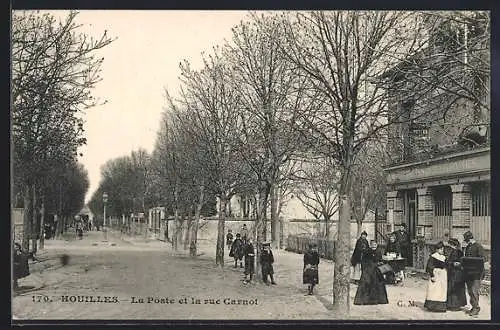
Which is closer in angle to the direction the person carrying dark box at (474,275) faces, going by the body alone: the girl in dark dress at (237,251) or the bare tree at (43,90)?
the bare tree

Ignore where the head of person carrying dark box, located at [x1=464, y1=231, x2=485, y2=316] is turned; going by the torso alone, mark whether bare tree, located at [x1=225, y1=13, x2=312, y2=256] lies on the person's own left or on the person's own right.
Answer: on the person's own right

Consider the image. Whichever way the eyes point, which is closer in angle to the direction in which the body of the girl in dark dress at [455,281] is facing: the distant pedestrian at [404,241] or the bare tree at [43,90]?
the bare tree

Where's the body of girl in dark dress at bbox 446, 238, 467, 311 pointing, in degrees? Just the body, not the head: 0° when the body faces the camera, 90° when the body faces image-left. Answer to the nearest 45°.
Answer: approximately 45°

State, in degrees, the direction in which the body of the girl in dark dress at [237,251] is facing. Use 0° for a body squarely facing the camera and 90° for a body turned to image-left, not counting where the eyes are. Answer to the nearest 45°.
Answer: approximately 0°

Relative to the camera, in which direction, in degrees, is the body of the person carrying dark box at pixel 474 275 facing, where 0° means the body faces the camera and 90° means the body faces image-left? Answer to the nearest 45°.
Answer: approximately 45°
